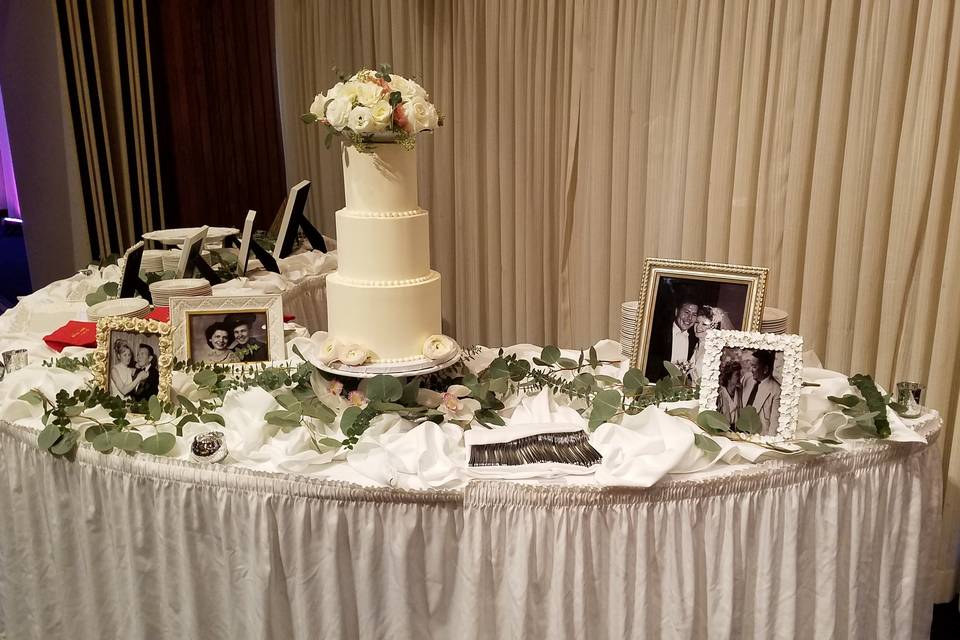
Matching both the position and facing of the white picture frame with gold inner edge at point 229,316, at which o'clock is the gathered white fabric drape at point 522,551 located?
The gathered white fabric drape is roughly at 11 o'clock from the white picture frame with gold inner edge.

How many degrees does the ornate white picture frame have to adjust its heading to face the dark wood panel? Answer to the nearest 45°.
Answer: approximately 135° to its right

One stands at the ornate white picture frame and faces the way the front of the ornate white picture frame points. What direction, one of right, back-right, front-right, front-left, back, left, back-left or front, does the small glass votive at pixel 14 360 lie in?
right

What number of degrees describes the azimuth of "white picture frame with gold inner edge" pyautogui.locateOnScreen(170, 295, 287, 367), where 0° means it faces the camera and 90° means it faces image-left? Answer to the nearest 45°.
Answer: approximately 0°

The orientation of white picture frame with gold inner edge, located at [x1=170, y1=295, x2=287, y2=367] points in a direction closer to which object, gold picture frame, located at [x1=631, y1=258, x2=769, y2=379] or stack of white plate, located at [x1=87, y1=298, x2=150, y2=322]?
the gold picture frame
